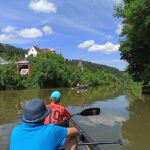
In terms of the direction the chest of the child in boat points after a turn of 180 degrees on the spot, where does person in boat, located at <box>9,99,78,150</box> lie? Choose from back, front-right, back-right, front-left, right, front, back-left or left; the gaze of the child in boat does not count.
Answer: front

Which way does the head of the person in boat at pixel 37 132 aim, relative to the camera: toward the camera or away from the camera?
away from the camera

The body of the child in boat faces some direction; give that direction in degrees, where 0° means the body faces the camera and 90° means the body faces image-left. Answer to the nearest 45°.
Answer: approximately 180°
